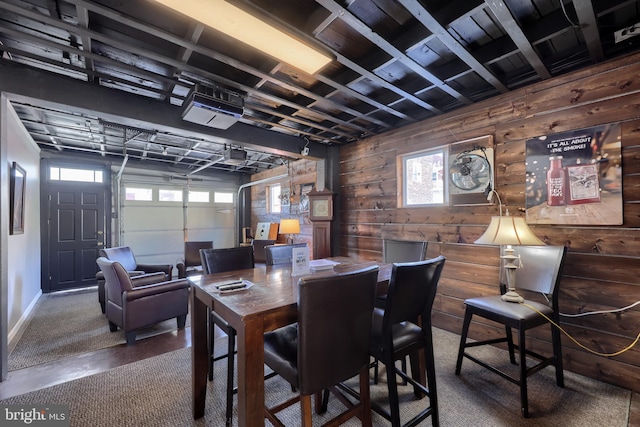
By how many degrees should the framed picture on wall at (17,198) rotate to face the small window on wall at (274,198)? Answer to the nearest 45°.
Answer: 0° — it already faces it

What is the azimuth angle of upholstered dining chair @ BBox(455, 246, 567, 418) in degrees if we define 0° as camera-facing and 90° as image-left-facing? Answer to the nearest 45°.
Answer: approximately 45°

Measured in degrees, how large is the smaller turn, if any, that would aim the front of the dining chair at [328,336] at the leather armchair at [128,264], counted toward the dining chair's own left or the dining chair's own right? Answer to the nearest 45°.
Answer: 0° — it already faces it

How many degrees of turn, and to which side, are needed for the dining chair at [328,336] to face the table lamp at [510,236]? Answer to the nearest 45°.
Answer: approximately 90° to its right

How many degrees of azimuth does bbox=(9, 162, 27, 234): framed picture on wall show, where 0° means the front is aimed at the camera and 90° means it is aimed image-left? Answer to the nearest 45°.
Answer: approximately 270°

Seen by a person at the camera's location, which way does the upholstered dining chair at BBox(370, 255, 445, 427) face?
facing away from the viewer and to the left of the viewer

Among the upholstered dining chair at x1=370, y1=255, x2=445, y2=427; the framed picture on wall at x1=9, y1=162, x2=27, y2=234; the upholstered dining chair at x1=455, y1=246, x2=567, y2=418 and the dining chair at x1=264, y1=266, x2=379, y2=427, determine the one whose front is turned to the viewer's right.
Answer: the framed picture on wall

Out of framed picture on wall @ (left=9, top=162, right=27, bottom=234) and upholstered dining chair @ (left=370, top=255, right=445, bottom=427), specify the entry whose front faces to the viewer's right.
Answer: the framed picture on wall

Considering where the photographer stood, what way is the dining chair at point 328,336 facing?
facing away from the viewer and to the left of the viewer

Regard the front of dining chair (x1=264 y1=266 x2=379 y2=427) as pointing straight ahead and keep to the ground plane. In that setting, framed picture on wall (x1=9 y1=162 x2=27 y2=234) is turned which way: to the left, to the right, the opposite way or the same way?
to the right
